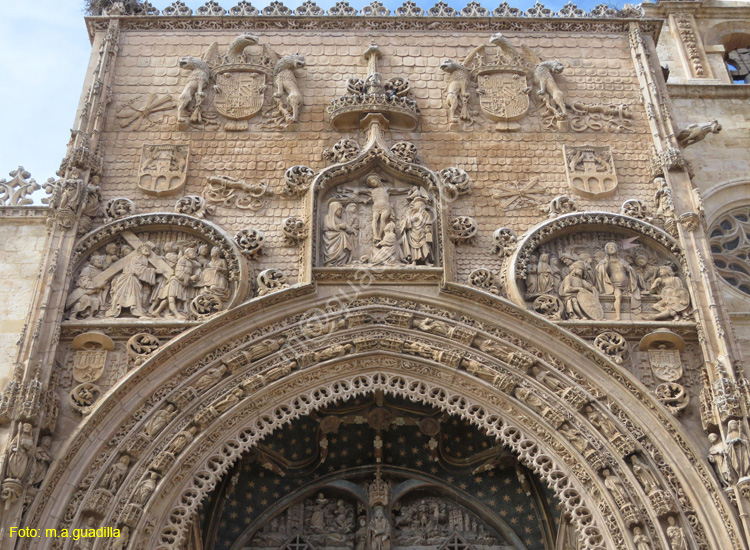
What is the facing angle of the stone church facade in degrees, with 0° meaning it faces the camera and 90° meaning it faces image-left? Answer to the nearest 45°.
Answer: approximately 0°
